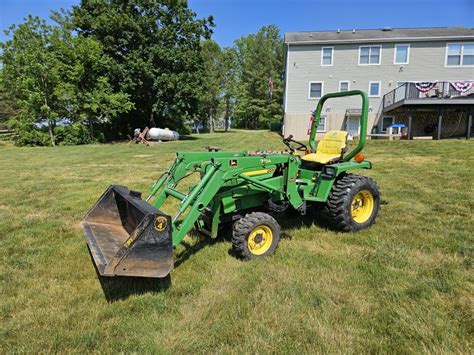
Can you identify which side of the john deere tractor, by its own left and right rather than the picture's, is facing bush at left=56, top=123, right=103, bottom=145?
right

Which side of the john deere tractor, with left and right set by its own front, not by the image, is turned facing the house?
back

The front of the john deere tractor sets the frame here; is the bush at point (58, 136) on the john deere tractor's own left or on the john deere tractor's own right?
on the john deere tractor's own right

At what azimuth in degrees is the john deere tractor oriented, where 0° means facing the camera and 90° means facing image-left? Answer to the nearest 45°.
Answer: approximately 45°
